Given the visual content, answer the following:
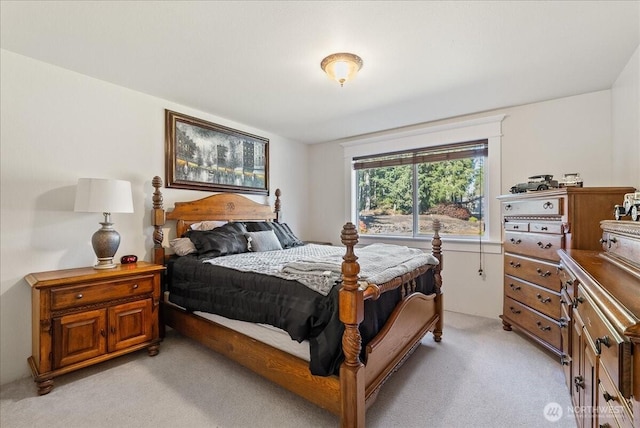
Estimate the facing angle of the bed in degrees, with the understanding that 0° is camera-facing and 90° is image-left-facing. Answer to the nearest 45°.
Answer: approximately 315°

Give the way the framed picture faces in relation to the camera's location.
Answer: facing the viewer and to the right of the viewer

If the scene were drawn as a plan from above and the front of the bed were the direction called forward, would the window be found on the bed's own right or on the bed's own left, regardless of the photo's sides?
on the bed's own left

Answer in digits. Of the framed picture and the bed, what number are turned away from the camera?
0

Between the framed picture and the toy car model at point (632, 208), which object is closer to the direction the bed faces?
the toy car model

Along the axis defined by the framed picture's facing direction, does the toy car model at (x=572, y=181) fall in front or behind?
in front

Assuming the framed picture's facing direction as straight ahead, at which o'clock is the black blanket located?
The black blanket is roughly at 1 o'clock from the framed picture.
